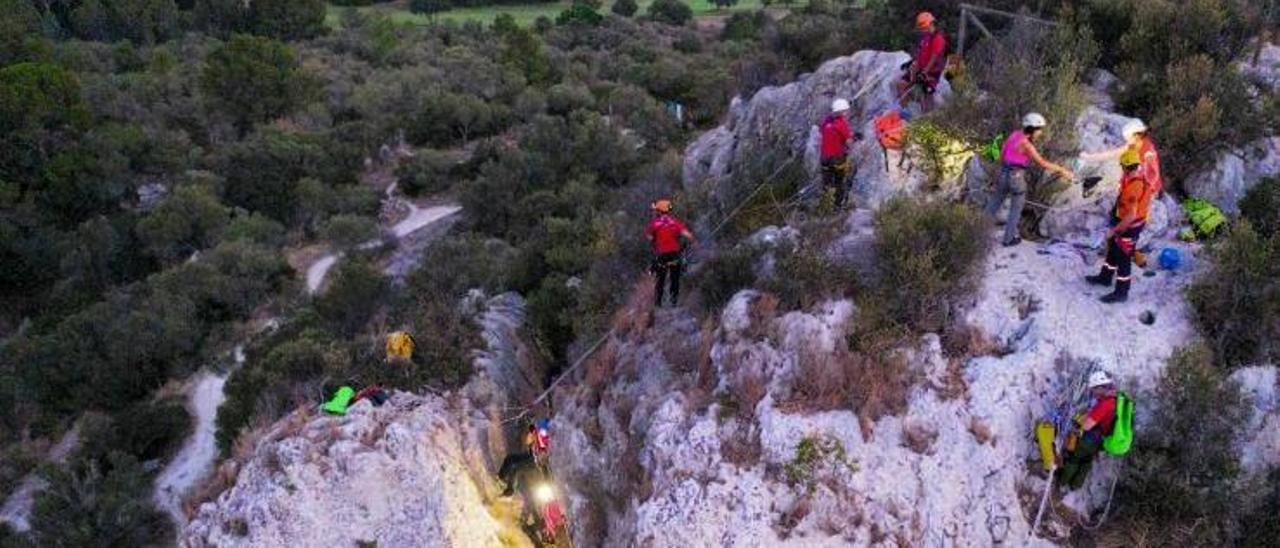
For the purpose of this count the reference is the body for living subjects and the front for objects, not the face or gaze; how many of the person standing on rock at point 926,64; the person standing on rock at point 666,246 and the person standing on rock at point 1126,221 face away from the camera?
1

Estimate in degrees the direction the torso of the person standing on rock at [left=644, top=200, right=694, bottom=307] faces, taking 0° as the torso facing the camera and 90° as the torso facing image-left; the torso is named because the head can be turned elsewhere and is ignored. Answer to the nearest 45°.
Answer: approximately 180°

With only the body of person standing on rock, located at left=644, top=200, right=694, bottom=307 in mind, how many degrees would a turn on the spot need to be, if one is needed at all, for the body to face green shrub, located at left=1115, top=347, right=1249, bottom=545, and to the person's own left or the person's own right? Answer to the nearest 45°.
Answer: approximately 135° to the person's own right

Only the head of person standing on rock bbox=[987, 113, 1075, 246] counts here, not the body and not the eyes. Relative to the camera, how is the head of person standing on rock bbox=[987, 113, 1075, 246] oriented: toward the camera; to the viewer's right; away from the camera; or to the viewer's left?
to the viewer's right

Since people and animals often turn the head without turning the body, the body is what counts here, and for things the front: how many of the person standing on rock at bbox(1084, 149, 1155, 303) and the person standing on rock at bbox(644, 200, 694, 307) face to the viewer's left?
1

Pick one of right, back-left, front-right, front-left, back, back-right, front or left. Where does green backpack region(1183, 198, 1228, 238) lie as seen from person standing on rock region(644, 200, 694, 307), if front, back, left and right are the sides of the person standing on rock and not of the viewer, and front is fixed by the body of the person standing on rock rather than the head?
right

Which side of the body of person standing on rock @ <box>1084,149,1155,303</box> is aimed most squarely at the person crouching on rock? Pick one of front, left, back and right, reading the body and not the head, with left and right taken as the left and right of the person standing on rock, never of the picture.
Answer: left

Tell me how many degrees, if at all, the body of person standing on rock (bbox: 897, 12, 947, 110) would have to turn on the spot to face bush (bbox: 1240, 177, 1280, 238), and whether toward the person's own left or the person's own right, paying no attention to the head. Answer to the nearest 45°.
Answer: approximately 90° to the person's own left

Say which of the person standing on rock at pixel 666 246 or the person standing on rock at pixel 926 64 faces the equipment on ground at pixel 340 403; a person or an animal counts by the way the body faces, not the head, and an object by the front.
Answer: the person standing on rock at pixel 926 64

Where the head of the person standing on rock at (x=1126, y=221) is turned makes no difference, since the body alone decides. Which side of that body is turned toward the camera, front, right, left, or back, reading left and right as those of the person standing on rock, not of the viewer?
left
